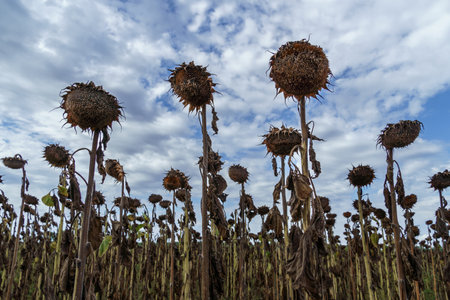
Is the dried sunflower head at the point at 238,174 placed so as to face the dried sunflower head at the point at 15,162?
no

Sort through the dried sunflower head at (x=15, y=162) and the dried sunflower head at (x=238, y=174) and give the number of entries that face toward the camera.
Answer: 2

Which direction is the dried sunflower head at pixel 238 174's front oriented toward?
toward the camera

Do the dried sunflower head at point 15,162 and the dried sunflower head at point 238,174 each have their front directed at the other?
no
